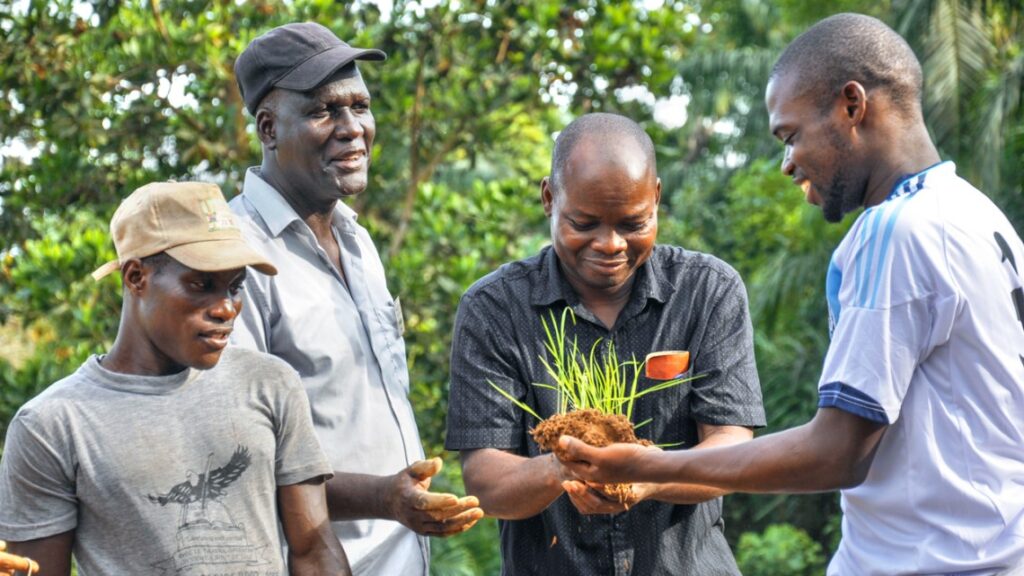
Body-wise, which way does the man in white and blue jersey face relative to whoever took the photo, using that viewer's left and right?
facing to the left of the viewer

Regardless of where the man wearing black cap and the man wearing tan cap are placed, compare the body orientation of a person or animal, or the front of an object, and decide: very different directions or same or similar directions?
same or similar directions

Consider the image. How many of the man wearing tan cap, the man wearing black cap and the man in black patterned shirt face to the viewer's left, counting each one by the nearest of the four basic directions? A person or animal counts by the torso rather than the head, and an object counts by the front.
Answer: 0

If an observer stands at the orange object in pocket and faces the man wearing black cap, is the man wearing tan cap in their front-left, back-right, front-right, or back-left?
front-left

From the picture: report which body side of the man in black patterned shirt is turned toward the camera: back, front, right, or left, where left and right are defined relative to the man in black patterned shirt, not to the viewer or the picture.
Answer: front

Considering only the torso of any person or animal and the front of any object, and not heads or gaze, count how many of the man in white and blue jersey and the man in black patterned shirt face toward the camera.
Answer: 1

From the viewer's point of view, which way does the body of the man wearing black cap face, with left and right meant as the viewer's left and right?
facing the viewer and to the right of the viewer

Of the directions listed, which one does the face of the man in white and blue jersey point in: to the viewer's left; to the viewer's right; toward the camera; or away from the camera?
to the viewer's left

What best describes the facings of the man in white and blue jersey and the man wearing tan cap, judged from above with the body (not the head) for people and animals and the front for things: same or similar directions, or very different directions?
very different directions

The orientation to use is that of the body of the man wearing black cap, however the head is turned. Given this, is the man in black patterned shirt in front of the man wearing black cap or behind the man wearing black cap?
in front

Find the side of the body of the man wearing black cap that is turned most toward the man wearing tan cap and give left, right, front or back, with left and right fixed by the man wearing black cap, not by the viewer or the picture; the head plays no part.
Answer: right

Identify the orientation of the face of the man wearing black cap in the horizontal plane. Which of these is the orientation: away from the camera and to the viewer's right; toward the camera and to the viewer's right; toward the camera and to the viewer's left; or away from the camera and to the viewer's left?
toward the camera and to the viewer's right

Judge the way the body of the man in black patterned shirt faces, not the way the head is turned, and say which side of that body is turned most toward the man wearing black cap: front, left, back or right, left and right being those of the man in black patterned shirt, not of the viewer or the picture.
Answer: right
